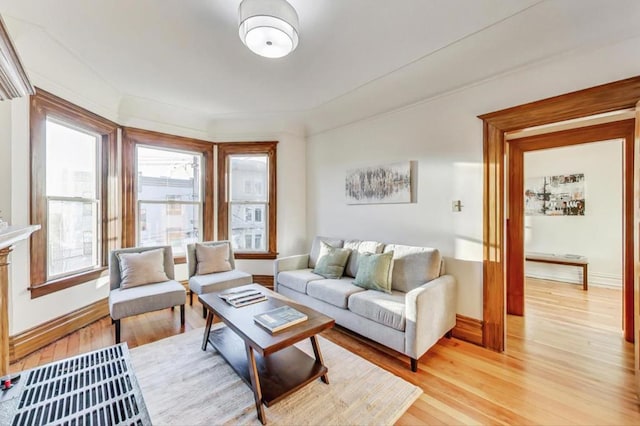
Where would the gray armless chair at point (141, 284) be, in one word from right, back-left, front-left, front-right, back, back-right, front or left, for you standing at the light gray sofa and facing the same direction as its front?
front-right

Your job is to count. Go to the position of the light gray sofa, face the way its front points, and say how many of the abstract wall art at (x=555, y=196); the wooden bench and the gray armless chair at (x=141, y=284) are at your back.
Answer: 2

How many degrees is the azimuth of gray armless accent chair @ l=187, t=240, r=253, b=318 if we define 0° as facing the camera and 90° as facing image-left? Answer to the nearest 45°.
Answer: approximately 315°

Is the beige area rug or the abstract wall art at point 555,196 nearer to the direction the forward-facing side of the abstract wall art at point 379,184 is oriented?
the beige area rug

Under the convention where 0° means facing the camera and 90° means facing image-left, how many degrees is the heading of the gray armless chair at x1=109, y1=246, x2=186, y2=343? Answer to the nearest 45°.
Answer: approximately 315°

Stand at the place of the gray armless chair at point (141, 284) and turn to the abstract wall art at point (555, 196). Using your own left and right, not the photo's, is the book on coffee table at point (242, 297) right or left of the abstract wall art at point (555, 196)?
right

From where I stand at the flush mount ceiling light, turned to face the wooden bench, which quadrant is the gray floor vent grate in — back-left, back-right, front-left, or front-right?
back-left

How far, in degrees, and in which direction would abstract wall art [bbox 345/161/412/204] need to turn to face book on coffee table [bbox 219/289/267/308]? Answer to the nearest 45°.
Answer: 0° — it already faces it
